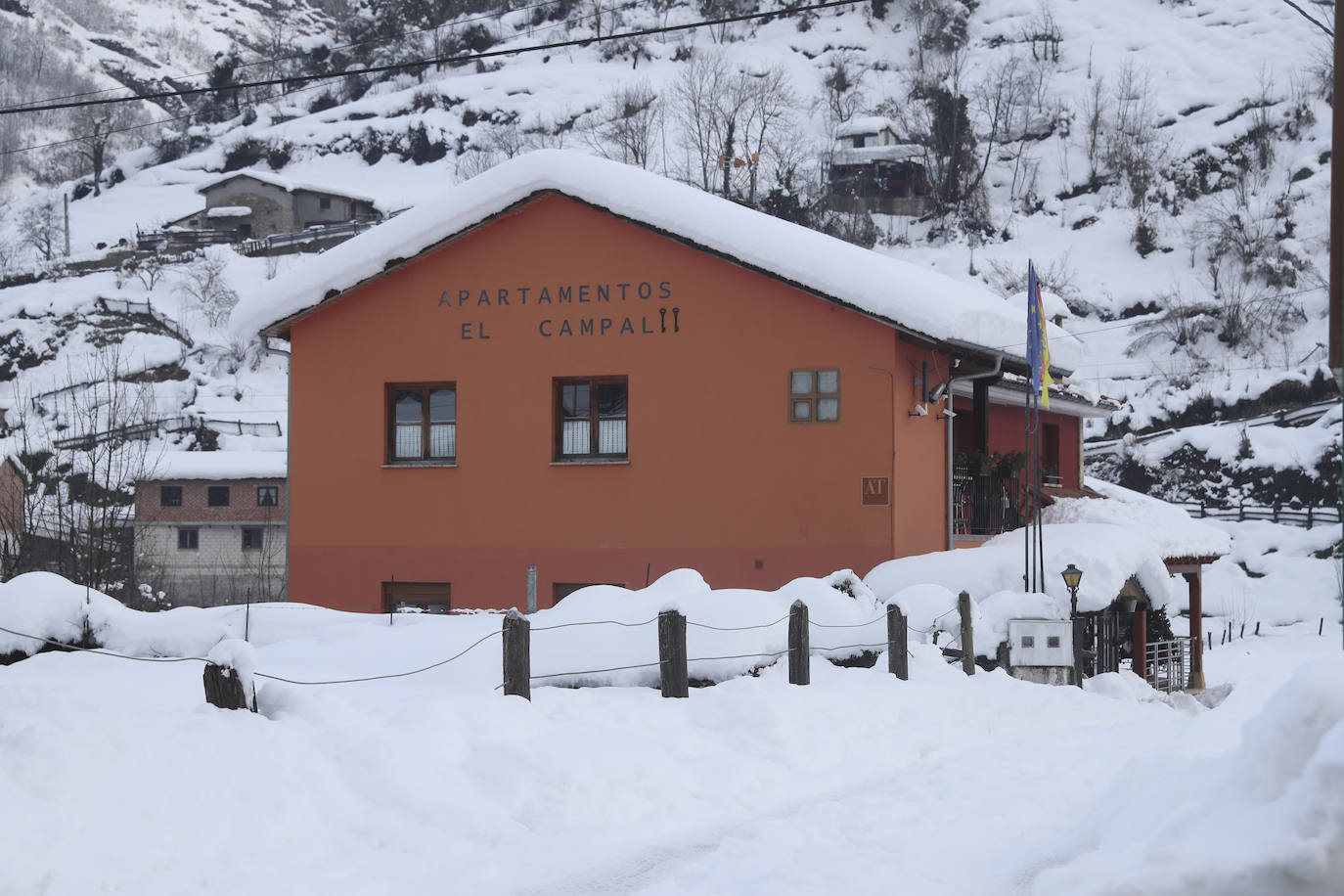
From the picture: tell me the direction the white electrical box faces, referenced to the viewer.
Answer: facing the viewer

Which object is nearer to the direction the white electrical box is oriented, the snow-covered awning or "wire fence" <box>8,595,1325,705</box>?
the wire fence

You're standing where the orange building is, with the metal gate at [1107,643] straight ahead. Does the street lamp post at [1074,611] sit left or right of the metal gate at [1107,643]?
right

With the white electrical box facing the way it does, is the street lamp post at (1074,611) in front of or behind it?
behind

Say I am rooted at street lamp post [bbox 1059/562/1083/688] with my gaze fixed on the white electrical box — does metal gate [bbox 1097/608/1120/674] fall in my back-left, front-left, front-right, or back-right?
back-right
